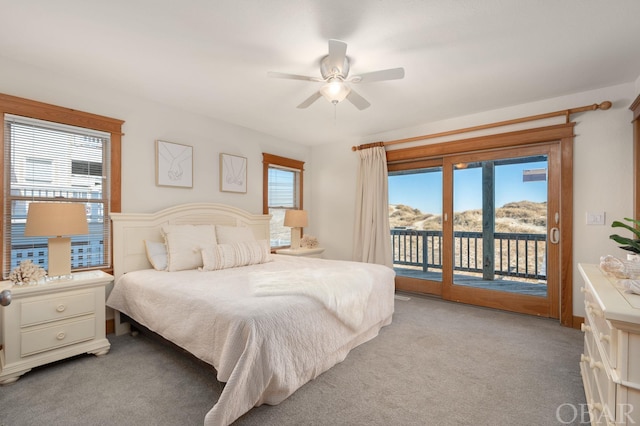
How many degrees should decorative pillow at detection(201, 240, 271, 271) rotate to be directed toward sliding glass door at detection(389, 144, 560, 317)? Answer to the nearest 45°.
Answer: approximately 45° to its left

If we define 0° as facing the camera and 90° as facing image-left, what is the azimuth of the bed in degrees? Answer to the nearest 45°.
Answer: approximately 315°

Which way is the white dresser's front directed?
to the viewer's left

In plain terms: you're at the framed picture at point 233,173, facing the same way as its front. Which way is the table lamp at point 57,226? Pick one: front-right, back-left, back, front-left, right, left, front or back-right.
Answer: right

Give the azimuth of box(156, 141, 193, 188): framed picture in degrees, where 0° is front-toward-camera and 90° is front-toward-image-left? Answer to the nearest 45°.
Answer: approximately 315°

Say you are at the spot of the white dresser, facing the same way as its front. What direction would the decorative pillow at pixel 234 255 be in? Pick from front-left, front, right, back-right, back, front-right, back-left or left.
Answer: front

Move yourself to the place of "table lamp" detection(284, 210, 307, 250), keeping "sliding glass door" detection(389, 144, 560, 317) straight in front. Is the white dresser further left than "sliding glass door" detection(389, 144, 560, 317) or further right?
right

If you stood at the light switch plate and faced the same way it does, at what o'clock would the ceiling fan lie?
The ceiling fan is roughly at 1 o'clock from the light switch plate.

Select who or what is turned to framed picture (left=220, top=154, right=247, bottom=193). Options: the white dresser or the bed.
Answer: the white dresser

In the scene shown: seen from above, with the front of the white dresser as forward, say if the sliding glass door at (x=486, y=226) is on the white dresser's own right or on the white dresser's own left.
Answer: on the white dresser's own right

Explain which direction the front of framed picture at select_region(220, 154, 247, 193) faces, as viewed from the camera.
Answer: facing the viewer and to the right of the viewer
